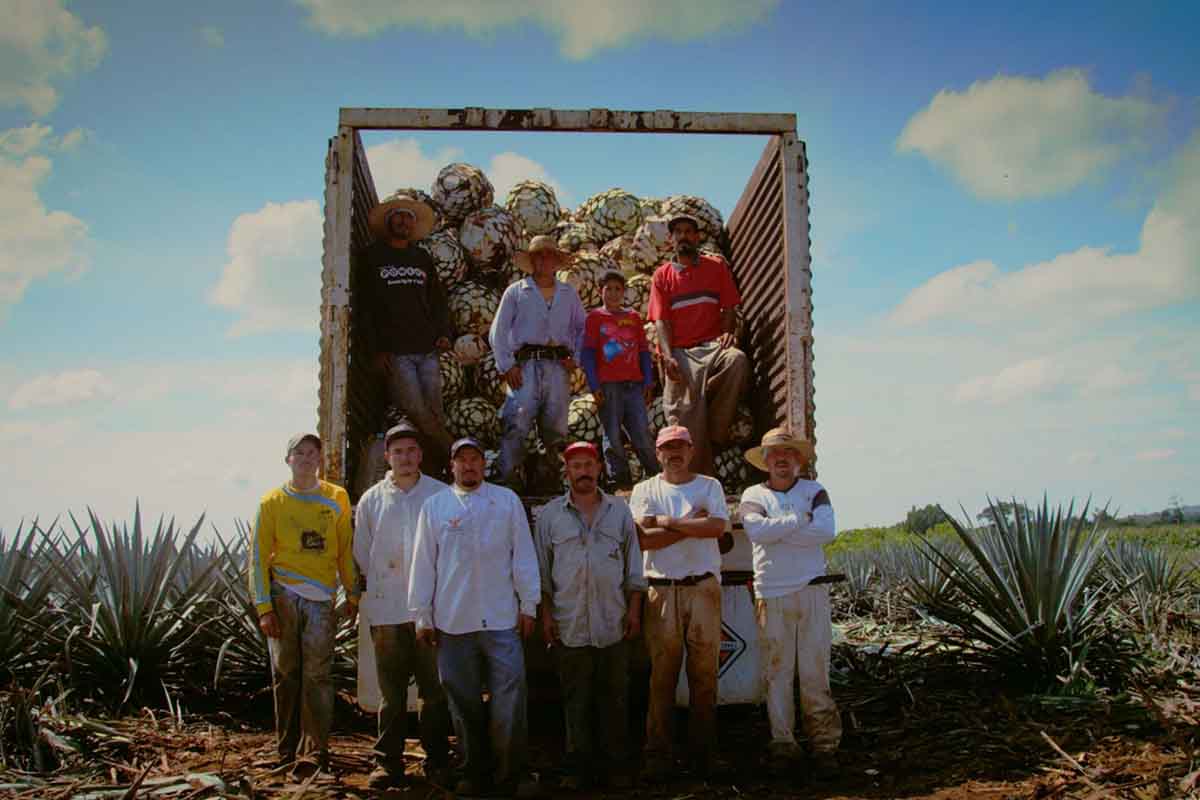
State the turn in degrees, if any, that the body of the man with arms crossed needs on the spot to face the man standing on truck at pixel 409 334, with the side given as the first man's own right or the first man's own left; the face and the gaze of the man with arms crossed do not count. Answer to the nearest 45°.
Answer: approximately 135° to the first man's own right

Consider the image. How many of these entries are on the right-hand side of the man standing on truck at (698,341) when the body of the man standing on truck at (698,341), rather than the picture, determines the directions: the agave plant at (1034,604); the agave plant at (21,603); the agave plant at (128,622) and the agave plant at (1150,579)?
2

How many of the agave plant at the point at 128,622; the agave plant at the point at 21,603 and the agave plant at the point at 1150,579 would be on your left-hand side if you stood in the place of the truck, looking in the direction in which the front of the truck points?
2

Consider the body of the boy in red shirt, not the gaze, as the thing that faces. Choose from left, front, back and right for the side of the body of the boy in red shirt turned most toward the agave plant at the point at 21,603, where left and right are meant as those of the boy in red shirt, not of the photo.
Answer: right

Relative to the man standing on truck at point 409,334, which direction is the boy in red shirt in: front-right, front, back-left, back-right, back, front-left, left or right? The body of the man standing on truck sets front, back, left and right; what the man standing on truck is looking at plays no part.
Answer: left

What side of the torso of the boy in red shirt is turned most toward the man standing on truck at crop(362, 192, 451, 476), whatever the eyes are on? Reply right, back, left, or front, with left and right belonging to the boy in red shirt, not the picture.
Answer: right

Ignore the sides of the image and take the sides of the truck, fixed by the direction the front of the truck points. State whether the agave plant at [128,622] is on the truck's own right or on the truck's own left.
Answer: on the truck's own left

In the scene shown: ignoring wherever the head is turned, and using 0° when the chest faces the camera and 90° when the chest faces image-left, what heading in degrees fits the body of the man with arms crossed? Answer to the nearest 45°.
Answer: approximately 0°
